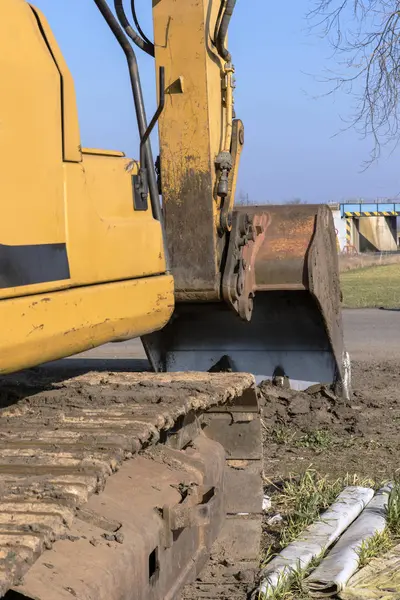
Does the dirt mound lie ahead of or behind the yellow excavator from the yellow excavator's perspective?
ahead

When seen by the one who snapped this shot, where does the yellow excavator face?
facing away from the viewer and to the right of the viewer

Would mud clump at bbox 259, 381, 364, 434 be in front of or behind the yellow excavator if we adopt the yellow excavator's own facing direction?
in front
